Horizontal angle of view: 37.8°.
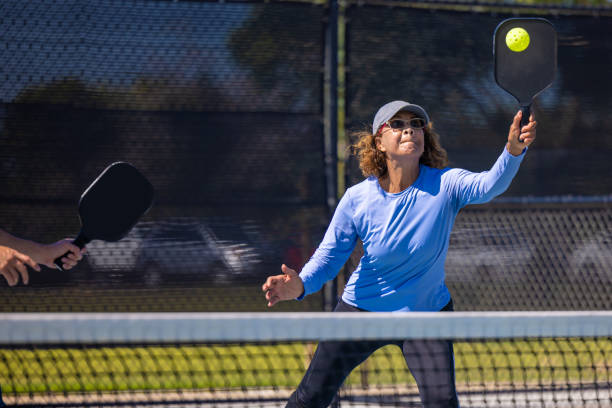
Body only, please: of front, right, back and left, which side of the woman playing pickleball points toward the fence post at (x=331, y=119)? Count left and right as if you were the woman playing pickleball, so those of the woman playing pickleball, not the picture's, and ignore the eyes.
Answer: back
